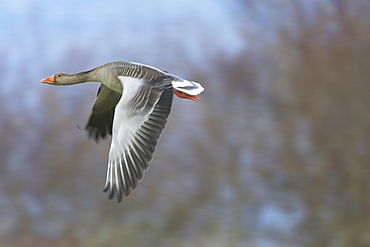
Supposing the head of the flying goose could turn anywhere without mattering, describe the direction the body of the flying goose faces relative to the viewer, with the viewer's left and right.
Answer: facing to the left of the viewer
